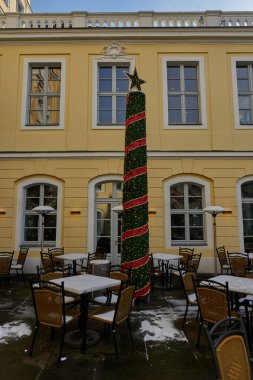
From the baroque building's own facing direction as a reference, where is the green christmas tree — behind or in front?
in front

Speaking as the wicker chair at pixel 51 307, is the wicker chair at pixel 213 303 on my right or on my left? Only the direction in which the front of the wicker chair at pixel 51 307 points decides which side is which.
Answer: on my right

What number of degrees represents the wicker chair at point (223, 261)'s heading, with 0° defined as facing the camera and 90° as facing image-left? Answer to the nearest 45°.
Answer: approximately 315°

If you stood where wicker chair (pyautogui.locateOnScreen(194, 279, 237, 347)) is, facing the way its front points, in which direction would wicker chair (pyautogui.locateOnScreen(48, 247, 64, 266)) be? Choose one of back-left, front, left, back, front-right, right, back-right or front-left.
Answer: left

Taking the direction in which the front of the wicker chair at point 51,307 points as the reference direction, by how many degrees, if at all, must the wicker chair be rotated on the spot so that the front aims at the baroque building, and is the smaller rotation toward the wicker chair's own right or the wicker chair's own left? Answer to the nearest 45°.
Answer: approximately 45° to the wicker chair's own left

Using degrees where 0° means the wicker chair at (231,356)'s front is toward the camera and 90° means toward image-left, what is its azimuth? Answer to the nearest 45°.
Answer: approximately 135°

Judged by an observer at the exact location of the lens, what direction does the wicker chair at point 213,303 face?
facing away from the viewer and to the right of the viewer

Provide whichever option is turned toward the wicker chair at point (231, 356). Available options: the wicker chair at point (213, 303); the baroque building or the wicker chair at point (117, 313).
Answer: the baroque building

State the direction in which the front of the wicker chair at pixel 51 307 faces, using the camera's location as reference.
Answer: facing away from the viewer and to the right of the viewer

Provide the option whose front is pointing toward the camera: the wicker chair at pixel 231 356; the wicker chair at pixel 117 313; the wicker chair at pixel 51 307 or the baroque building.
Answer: the baroque building

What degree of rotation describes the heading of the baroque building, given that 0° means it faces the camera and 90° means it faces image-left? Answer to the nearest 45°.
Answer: approximately 0°

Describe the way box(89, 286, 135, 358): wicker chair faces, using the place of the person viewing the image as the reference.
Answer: facing away from the viewer and to the left of the viewer
